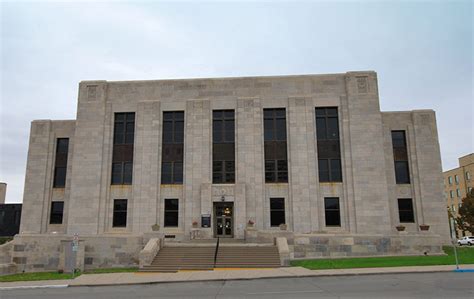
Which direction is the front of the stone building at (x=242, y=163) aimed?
toward the camera
